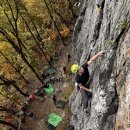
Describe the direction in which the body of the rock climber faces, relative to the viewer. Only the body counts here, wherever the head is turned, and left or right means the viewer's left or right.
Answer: facing to the right of the viewer
